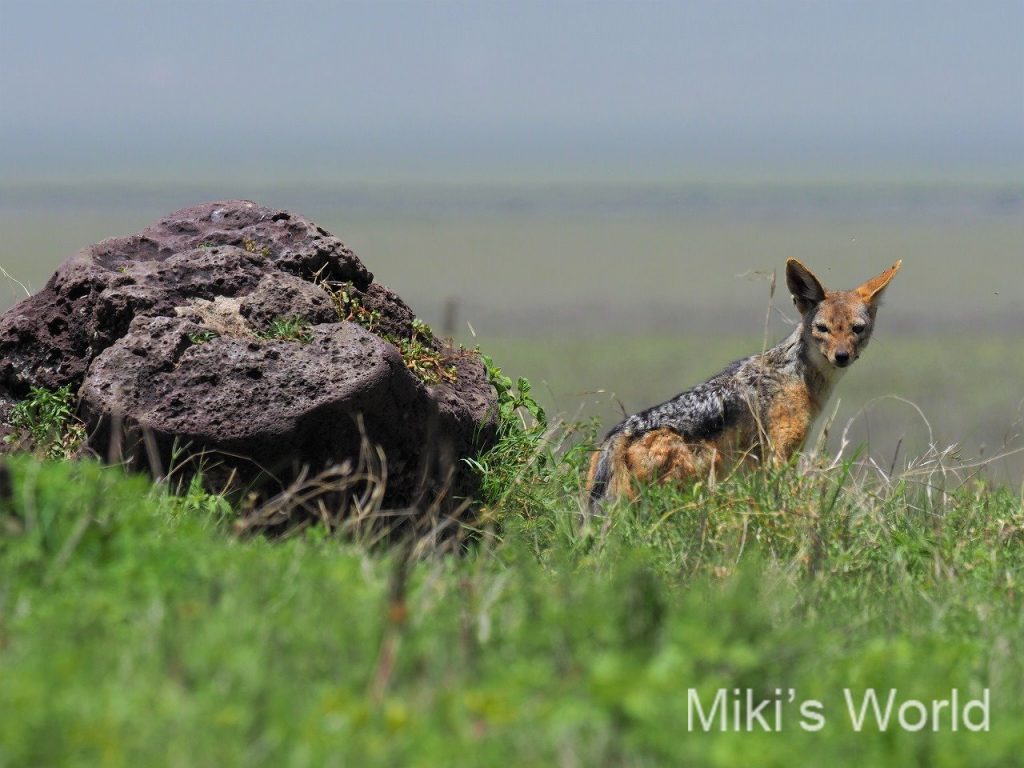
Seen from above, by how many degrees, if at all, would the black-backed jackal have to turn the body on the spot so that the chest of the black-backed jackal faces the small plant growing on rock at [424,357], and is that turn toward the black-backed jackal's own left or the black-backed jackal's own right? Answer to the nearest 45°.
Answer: approximately 135° to the black-backed jackal's own right

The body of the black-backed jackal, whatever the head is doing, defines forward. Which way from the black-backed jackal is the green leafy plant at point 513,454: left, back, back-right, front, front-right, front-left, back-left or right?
back-right

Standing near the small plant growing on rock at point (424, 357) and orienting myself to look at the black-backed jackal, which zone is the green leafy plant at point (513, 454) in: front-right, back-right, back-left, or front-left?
front-right

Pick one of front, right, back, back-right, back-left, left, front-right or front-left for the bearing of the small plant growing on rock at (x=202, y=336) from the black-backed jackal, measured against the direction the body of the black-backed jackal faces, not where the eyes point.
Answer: back-right

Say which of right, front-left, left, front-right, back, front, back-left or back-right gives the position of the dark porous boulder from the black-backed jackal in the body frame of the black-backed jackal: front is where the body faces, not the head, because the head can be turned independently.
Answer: back-right

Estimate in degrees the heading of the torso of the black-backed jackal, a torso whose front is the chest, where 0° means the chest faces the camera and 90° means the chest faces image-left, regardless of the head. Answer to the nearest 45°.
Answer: approximately 270°

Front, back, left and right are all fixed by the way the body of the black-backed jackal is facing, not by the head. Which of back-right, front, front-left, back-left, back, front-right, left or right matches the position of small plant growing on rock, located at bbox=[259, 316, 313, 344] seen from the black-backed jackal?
back-right
